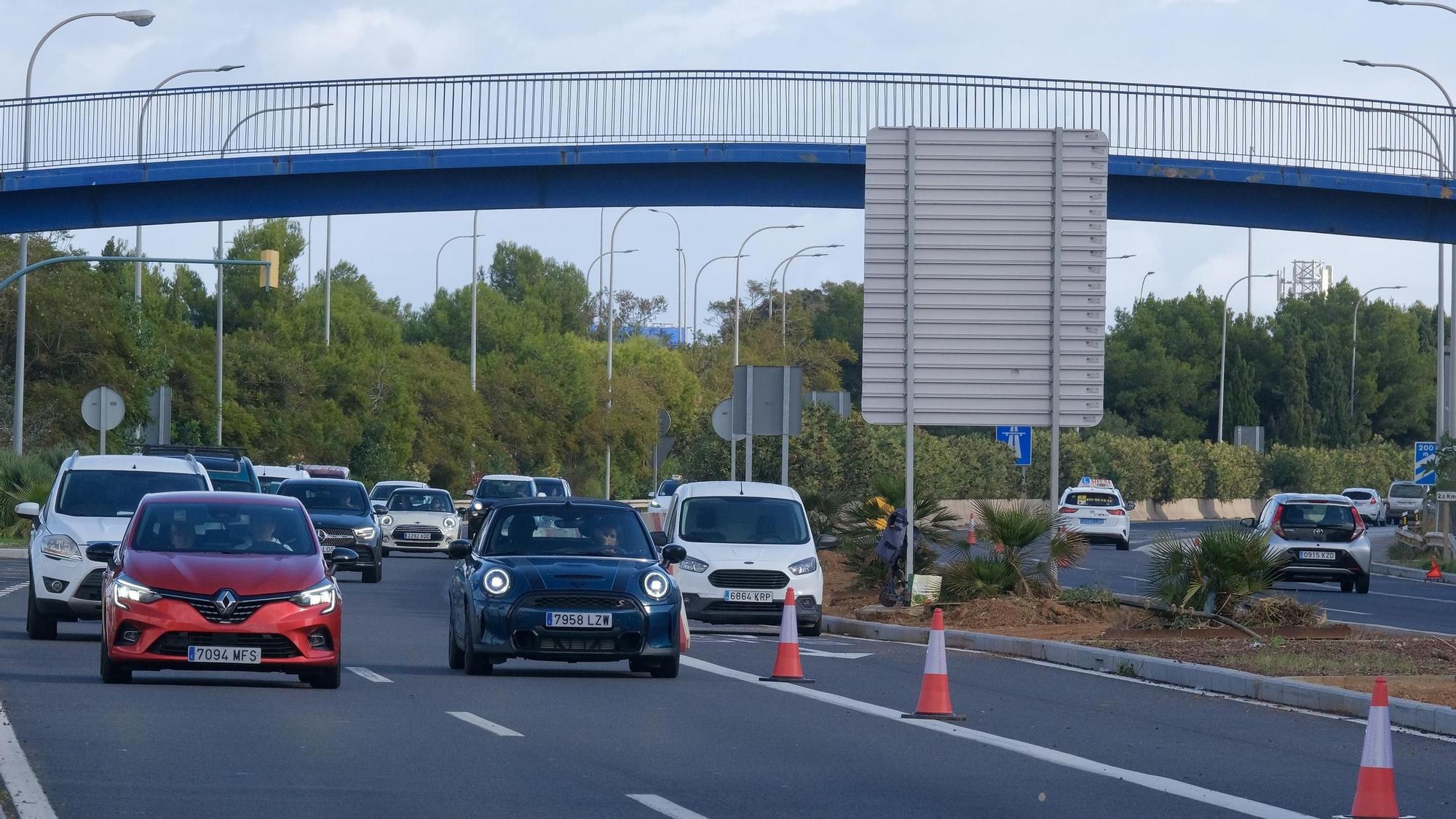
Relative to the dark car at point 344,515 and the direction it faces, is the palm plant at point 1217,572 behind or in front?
in front

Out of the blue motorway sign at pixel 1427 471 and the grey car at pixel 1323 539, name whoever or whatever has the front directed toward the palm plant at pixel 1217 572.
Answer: the blue motorway sign

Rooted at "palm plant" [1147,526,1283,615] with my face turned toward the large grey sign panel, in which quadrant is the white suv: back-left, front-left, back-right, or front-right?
front-left

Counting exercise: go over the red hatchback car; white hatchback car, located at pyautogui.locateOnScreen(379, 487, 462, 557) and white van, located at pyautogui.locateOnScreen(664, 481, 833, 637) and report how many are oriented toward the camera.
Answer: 3

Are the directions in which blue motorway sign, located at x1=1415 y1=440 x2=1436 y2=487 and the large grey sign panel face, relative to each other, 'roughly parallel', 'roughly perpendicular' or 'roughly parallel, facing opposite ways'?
roughly parallel, facing opposite ways

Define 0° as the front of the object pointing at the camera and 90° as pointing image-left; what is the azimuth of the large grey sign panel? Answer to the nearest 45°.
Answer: approximately 180°

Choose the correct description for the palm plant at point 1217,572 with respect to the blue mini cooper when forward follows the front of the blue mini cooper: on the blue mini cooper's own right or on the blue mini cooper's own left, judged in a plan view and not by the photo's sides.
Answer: on the blue mini cooper's own left

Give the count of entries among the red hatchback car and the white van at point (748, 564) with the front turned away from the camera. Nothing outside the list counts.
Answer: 0

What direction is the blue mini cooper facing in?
toward the camera

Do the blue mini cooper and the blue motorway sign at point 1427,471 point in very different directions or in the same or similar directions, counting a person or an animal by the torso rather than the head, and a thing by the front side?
same or similar directions

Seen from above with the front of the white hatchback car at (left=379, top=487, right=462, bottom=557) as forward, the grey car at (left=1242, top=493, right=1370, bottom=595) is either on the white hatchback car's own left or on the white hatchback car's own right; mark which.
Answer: on the white hatchback car's own left

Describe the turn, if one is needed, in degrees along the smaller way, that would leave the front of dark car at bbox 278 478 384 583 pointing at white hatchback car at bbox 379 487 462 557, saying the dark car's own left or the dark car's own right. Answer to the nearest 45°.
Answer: approximately 180°

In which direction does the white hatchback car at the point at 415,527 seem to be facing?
toward the camera

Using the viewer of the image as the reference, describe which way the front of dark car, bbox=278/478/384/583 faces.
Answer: facing the viewer

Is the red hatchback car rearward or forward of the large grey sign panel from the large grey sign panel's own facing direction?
rearward

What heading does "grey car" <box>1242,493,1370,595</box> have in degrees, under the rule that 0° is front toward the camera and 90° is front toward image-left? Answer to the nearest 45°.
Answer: approximately 180°
